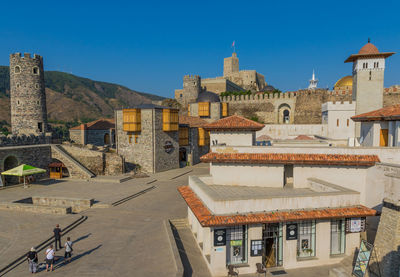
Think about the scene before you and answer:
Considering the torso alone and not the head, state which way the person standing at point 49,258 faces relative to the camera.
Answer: away from the camera

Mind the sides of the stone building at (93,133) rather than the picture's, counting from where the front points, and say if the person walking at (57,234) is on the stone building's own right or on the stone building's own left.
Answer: on the stone building's own right

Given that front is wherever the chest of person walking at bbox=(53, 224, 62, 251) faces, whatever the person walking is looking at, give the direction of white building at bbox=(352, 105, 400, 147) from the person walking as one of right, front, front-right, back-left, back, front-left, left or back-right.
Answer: right

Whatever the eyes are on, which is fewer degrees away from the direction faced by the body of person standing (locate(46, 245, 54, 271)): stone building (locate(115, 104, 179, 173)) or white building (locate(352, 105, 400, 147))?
the stone building

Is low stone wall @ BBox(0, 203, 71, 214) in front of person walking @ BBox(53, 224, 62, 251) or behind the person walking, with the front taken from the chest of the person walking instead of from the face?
in front

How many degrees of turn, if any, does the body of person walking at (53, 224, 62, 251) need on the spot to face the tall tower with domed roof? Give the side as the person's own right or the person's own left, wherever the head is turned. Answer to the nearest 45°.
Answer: approximately 90° to the person's own right

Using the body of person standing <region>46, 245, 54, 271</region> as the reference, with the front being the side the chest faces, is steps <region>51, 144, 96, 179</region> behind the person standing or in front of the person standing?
in front

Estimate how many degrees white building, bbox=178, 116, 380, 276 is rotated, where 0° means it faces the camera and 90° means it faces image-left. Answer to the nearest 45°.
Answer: approximately 0°

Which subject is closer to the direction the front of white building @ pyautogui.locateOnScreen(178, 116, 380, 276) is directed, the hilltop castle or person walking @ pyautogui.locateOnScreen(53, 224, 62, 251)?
the person walking
